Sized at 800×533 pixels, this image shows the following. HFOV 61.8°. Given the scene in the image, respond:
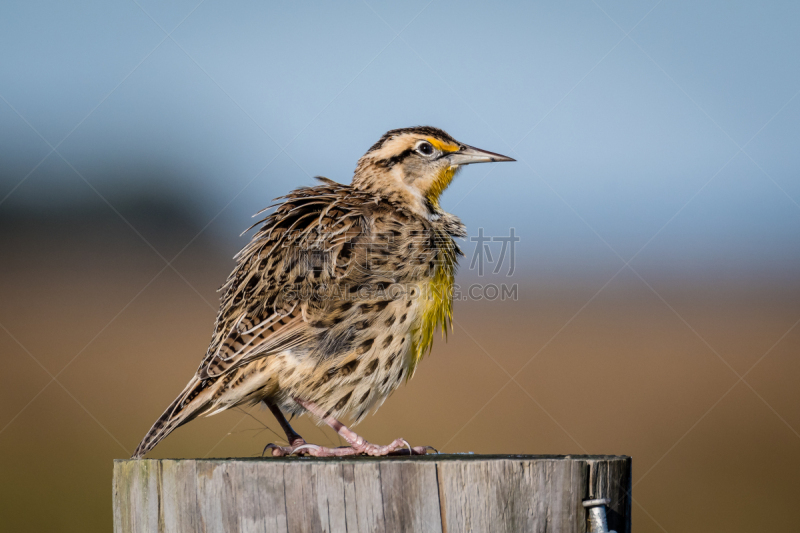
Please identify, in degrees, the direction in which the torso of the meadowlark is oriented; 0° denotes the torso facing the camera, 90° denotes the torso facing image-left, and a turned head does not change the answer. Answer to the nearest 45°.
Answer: approximately 270°
